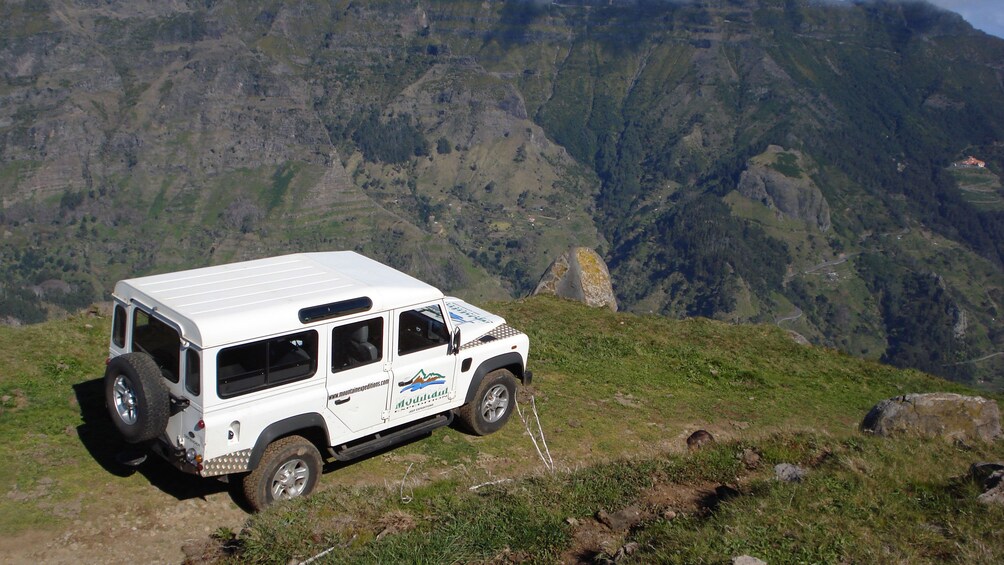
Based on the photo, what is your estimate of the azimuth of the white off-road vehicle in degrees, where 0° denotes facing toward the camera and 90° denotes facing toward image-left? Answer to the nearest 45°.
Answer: approximately 225°

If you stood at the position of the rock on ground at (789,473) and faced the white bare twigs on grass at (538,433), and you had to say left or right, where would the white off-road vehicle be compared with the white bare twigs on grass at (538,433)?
left

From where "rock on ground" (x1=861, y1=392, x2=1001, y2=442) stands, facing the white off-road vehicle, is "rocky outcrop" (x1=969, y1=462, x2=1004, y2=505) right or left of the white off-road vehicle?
left

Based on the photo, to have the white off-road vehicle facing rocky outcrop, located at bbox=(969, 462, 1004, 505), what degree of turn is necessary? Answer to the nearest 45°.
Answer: approximately 45° to its right

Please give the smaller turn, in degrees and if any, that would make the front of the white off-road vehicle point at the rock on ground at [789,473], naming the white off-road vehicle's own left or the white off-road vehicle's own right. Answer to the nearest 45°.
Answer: approximately 45° to the white off-road vehicle's own right

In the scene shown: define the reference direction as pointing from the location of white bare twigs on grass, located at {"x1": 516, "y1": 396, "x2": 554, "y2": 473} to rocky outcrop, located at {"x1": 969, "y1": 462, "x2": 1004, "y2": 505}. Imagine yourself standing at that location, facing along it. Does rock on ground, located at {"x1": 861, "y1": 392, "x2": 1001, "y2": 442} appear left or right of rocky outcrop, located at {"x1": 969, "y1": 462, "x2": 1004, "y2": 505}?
left

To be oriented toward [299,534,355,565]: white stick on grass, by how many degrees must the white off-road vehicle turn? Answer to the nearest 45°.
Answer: approximately 135° to its right

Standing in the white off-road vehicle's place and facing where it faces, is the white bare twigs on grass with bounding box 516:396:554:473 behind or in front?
in front
